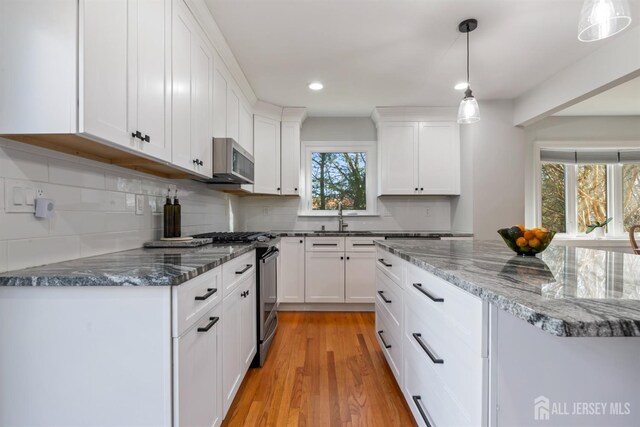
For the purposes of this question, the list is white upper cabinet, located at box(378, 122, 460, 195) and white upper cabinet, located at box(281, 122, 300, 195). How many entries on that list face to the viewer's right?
0

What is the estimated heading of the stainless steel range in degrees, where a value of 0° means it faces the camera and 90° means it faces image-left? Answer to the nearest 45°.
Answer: approximately 270°

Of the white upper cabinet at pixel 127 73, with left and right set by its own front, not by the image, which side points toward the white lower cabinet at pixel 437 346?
front

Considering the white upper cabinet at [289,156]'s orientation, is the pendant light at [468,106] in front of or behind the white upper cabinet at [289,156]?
in front

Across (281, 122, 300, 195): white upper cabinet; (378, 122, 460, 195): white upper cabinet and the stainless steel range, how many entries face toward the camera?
2

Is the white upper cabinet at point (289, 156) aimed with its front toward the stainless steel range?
yes

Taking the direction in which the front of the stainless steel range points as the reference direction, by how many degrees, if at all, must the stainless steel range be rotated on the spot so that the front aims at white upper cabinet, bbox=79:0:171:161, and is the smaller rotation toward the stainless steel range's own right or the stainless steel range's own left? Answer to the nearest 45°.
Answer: approximately 135° to the stainless steel range's own right
